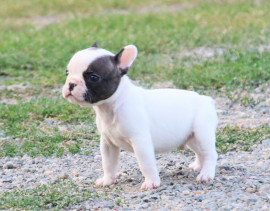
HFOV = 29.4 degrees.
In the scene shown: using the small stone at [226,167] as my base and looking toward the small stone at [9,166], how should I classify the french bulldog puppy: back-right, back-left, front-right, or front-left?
front-left

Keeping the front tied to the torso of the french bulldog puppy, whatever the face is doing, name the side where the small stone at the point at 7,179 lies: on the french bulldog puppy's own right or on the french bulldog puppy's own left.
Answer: on the french bulldog puppy's own right

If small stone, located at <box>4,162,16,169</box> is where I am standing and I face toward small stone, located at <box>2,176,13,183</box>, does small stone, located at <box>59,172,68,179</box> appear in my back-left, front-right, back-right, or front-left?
front-left

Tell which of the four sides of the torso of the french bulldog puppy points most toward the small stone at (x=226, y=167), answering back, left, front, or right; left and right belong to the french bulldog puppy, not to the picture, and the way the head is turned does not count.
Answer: back

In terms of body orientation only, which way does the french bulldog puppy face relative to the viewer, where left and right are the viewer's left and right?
facing the viewer and to the left of the viewer

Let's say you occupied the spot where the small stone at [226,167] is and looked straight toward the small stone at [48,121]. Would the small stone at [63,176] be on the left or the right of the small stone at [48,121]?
left

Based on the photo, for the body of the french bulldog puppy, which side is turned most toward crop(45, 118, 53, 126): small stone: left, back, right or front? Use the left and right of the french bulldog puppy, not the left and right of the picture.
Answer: right

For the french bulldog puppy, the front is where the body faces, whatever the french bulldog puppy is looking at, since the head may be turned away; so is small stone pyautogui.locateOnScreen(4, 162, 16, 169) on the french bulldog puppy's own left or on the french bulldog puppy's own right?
on the french bulldog puppy's own right
